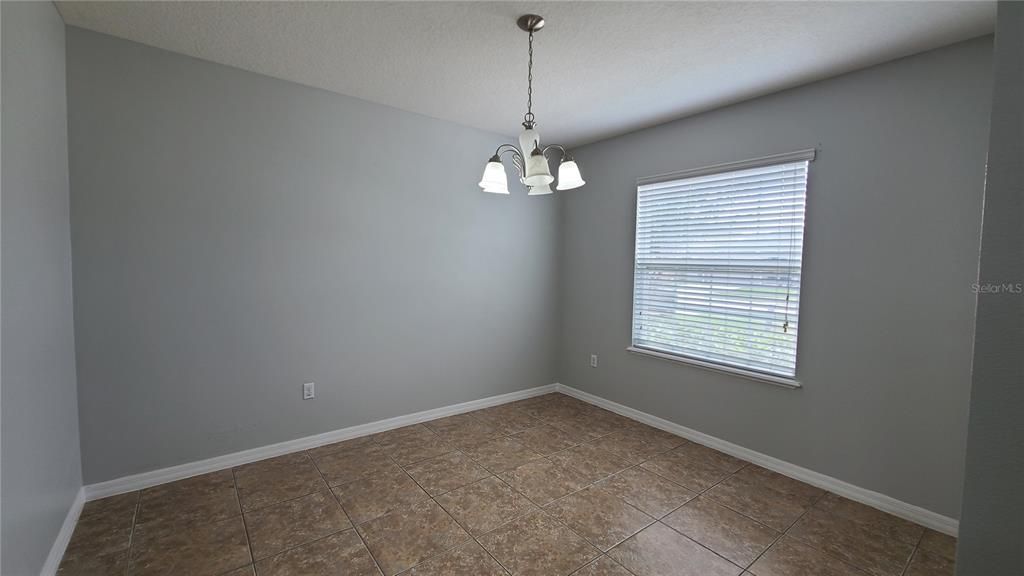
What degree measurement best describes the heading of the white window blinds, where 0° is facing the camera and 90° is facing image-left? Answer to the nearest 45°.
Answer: approximately 45°

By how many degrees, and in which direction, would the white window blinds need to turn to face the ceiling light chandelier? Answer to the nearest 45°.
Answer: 0° — it already faces it
